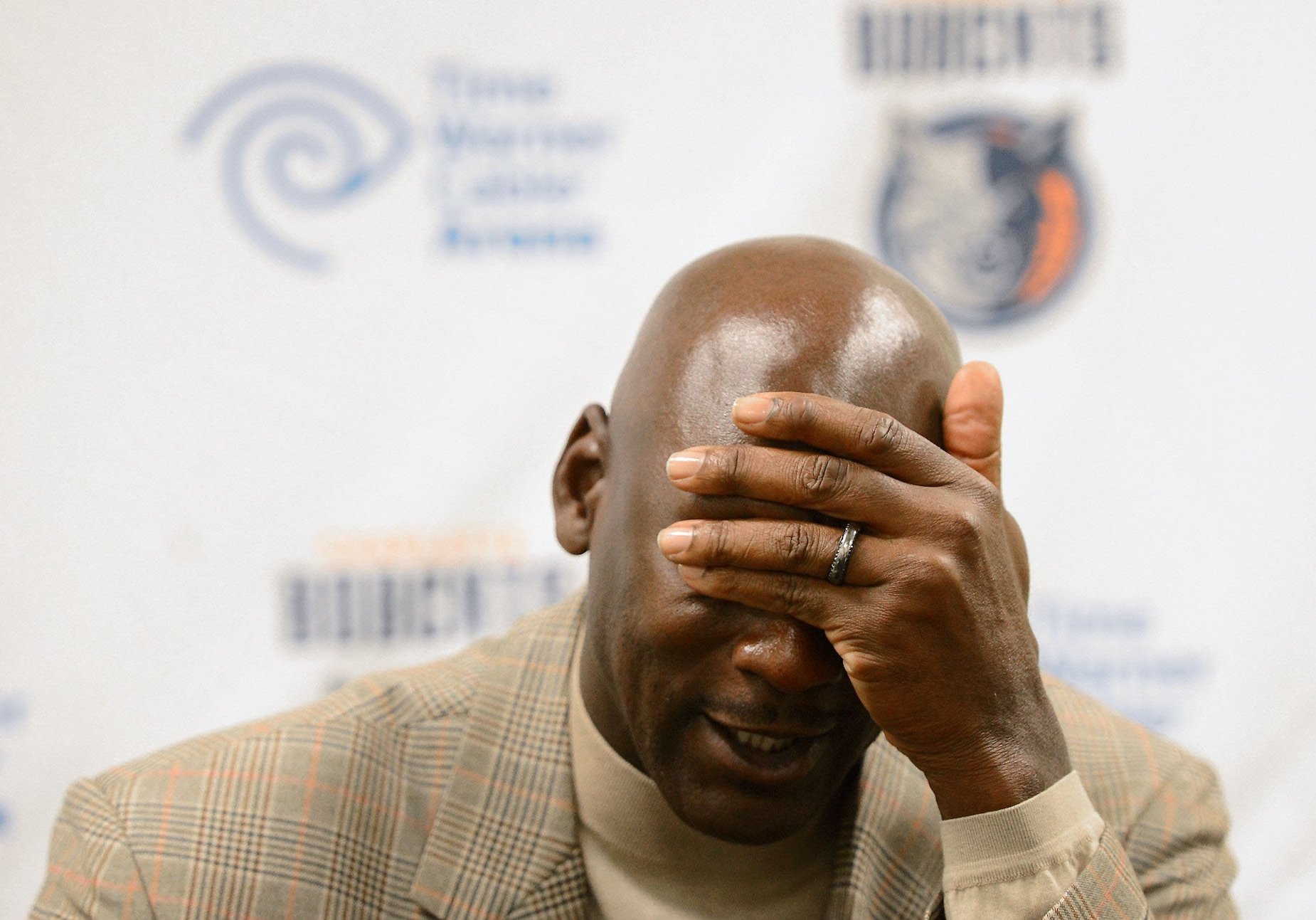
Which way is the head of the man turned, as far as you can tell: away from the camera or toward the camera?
toward the camera

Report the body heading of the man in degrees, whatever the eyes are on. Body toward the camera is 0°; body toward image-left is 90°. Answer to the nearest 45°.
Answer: approximately 0°
